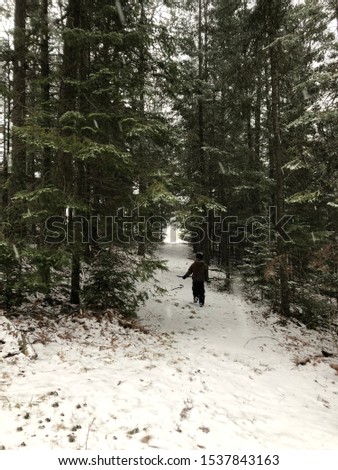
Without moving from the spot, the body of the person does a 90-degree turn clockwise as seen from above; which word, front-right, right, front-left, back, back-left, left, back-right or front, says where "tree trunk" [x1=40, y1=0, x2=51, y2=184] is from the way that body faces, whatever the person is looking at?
back-right

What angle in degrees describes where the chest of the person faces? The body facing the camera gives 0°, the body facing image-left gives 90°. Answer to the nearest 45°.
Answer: approximately 180°

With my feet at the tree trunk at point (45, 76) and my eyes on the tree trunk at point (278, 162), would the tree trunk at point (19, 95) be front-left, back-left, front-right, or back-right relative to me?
back-right

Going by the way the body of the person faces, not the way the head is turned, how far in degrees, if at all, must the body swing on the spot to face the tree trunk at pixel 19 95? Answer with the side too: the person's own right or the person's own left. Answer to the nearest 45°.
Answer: approximately 135° to the person's own left
